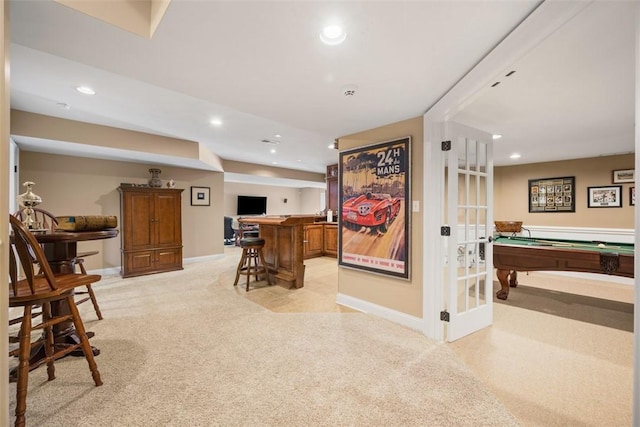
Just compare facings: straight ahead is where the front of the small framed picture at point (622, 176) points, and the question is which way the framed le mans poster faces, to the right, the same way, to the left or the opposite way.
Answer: the same way

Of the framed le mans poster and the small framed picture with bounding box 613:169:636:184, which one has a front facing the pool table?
the small framed picture

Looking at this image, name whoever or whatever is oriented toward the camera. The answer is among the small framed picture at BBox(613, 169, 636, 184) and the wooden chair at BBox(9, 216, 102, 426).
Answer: the small framed picture

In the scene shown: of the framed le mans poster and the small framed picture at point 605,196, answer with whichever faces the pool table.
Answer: the small framed picture

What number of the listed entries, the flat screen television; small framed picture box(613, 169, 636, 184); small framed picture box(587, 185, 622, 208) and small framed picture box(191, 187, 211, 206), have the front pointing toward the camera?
4

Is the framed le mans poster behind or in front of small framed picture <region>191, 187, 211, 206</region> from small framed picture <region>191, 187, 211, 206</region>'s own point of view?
in front

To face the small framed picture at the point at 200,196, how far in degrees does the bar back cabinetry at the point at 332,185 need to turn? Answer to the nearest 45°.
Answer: approximately 45° to its right

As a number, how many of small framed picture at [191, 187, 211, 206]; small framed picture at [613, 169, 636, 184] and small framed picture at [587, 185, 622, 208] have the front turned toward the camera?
3

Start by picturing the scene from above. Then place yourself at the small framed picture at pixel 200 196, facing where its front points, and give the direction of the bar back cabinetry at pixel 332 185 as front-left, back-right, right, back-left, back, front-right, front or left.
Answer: left

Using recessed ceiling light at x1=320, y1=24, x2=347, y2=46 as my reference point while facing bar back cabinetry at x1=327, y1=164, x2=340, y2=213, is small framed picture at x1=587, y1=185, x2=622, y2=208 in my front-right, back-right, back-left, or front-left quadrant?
front-right

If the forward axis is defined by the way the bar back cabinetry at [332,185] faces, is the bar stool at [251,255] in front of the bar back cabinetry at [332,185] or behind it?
in front

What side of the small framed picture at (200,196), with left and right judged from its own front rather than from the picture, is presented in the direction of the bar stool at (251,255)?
front

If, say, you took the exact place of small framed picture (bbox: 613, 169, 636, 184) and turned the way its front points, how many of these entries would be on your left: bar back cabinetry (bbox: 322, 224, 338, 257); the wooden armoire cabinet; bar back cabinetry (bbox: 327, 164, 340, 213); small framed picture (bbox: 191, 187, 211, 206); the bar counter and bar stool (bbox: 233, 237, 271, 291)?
0

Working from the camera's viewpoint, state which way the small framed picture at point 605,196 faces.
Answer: facing the viewer

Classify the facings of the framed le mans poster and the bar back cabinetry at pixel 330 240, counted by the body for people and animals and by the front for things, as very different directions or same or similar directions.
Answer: same or similar directions

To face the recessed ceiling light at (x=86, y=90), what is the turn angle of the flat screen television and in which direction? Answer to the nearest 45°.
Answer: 0° — it already faces it

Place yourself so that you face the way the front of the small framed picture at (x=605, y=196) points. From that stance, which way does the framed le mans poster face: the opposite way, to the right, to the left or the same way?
the same way

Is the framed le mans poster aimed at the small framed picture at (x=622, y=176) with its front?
no

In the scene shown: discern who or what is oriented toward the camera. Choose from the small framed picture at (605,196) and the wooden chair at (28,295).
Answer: the small framed picture
